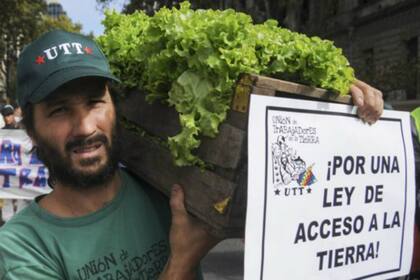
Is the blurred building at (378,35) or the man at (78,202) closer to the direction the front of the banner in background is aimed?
the man

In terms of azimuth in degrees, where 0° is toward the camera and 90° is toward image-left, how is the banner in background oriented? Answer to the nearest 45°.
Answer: approximately 0°

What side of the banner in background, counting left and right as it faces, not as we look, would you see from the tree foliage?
back

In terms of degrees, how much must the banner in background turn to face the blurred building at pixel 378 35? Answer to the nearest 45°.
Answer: approximately 135° to its left

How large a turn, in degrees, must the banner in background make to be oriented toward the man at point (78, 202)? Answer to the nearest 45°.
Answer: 0° — it already faces them

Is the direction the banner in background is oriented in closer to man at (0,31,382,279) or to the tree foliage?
the man
